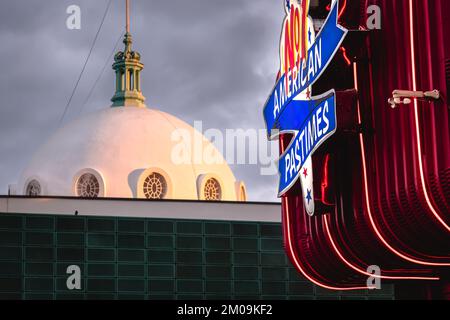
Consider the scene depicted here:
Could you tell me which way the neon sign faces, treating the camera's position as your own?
facing the viewer and to the left of the viewer
